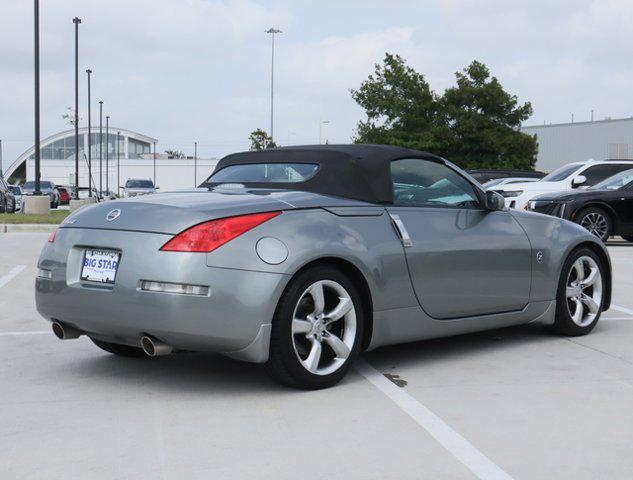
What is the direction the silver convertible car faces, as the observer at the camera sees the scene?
facing away from the viewer and to the right of the viewer

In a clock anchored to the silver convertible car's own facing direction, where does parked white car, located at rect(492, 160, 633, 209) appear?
The parked white car is roughly at 11 o'clock from the silver convertible car.
